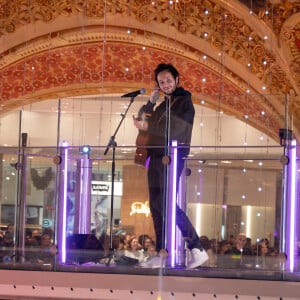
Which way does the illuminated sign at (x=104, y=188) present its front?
toward the camera

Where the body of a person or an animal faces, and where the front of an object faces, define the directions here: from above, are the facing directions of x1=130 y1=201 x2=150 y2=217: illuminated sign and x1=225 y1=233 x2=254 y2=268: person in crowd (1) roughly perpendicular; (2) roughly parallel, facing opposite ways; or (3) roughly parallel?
roughly parallel

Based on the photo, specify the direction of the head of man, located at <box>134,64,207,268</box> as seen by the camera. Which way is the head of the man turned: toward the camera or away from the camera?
toward the camera

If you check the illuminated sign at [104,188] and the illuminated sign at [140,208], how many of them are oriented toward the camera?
2

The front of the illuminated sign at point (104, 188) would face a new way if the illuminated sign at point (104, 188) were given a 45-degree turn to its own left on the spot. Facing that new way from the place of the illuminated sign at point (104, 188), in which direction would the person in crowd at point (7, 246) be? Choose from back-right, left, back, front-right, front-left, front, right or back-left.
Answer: front-right

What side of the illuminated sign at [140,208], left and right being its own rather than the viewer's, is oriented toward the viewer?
front

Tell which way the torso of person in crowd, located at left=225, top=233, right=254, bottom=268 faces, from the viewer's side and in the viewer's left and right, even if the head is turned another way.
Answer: facing the viewer

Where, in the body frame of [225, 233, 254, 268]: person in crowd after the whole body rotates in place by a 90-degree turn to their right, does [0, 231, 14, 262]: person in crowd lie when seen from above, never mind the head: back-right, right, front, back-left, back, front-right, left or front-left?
front
